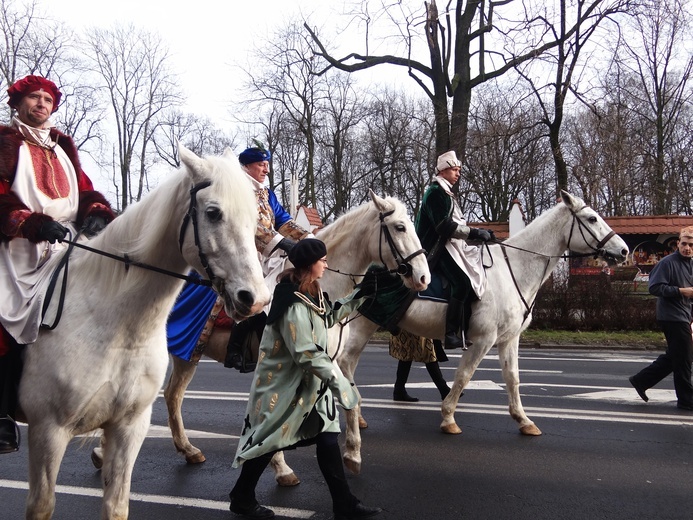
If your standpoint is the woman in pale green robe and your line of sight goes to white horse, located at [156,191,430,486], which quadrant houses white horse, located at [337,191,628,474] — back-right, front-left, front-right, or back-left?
front-right

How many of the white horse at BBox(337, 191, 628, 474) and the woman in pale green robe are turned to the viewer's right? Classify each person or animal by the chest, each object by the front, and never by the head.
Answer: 2

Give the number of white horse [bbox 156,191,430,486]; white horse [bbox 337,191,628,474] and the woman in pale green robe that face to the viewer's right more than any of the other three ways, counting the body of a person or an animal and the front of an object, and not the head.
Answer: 3

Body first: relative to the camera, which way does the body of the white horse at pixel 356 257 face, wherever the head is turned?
to the viewer's right

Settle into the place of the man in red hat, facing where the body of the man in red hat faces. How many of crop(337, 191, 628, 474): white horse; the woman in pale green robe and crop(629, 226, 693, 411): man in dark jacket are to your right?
0

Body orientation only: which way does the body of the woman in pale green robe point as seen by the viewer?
to the viewer's right

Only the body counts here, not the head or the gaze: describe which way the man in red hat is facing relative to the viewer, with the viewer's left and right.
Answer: facing the viewer and to the right of the viewer

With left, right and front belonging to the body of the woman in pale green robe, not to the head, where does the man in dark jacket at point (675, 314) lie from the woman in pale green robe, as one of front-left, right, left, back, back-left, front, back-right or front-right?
front-left

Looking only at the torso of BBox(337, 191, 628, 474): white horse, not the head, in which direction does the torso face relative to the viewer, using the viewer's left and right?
facing to the right of the viewer

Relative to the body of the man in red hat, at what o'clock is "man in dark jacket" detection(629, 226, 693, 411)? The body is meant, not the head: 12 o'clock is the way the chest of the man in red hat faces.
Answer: The man in dark jacket is roughly at 10 o'clock from the man in red hat.

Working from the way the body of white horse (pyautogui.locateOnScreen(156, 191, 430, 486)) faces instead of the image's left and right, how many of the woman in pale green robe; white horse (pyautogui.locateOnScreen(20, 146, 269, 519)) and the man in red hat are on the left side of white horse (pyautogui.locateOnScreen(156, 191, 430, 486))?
0
